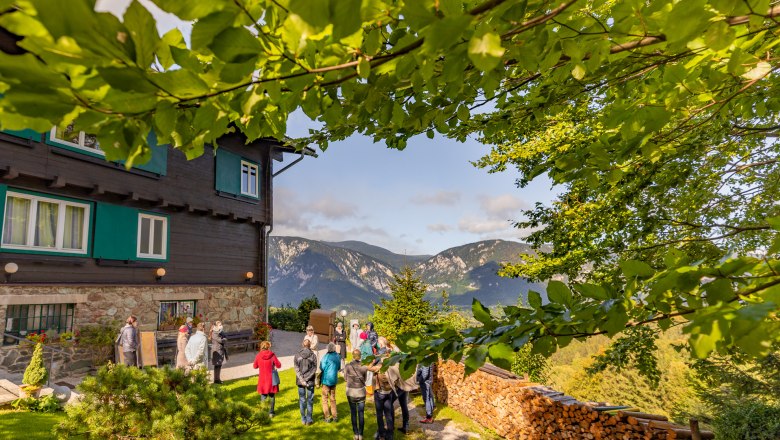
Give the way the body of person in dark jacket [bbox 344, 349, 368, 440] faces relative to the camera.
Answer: away from the camera

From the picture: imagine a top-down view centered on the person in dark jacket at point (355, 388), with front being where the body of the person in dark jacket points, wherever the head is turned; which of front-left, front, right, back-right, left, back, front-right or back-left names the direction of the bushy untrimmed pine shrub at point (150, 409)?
back-left

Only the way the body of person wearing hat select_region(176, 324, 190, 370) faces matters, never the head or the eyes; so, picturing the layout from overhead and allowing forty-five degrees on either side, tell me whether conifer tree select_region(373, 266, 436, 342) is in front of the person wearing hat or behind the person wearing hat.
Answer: in front

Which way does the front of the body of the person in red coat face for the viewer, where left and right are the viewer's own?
facing away from the viewer

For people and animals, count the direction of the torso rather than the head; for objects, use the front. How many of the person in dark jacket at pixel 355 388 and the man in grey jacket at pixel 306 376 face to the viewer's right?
0

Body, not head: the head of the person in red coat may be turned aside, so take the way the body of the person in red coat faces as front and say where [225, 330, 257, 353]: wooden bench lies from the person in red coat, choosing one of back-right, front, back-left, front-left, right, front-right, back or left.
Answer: front

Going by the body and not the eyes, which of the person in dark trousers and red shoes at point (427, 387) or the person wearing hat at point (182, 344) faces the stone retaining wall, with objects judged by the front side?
the person in dark trousers and red shoes

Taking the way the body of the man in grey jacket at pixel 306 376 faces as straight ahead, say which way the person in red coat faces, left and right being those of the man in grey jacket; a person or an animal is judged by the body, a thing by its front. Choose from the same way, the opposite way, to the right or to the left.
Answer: the same way

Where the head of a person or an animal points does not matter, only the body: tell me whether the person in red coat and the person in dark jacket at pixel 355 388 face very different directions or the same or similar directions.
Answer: same or similar directions

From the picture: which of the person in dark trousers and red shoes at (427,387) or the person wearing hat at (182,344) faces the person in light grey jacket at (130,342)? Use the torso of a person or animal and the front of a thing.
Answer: the person in dark trousers and red shoes at (427,387)

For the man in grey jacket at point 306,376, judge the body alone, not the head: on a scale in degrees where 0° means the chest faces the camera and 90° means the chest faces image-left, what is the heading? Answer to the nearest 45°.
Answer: approximately 180°

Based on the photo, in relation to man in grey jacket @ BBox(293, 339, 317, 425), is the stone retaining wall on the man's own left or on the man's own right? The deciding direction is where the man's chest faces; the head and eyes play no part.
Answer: on the man's own left

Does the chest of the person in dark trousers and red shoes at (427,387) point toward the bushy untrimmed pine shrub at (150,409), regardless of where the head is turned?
no

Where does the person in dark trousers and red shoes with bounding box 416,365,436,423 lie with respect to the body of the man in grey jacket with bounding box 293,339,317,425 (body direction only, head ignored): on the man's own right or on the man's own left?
on the man's own right
